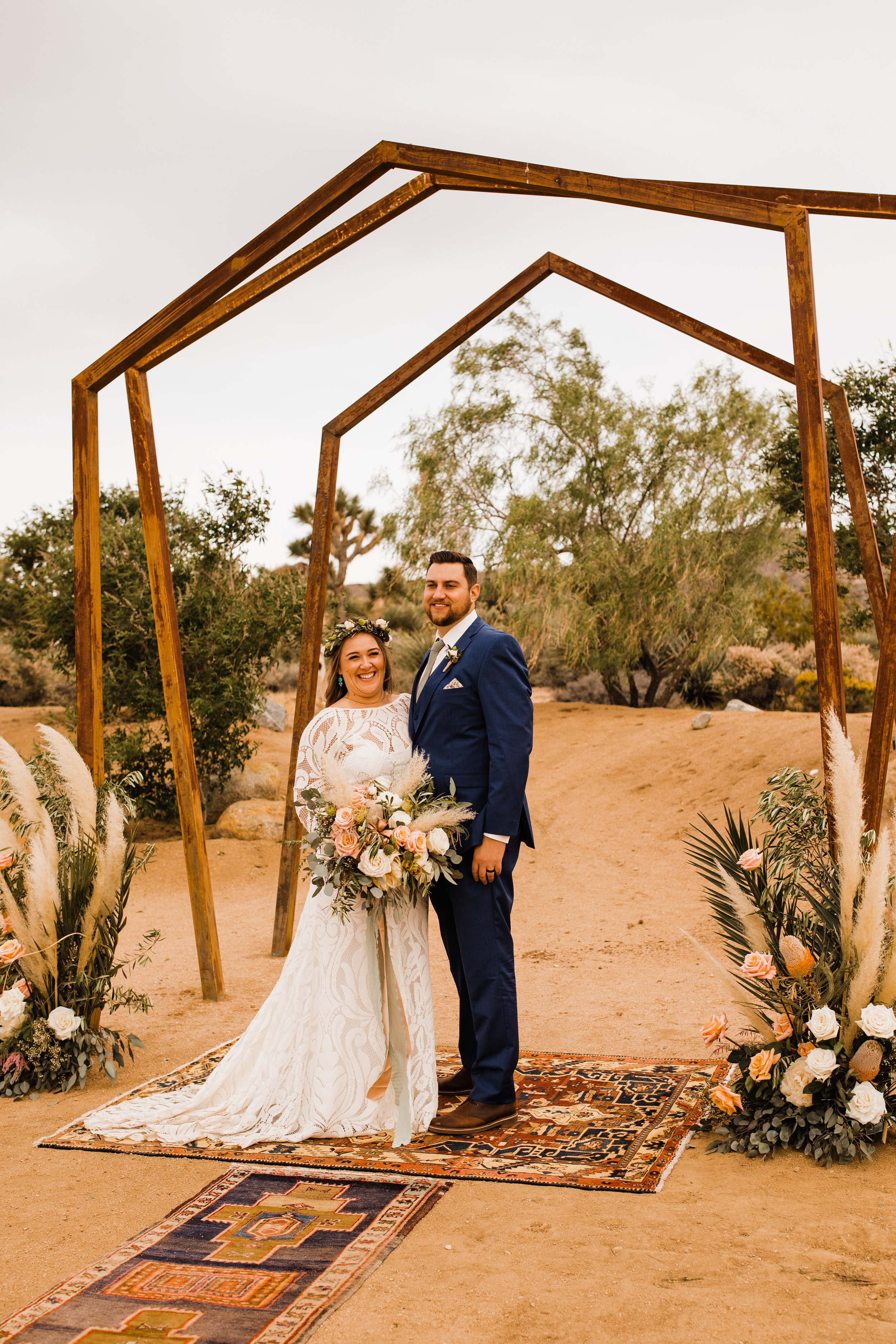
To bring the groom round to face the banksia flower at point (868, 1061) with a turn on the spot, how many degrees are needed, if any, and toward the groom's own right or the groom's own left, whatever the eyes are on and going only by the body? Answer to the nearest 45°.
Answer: approximately 90° to the groom's own left

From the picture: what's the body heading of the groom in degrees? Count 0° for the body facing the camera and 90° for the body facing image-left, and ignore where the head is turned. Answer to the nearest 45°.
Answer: approximately 45°

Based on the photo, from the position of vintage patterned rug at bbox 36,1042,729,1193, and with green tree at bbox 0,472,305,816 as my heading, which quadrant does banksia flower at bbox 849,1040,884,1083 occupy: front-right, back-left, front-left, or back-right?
back-right

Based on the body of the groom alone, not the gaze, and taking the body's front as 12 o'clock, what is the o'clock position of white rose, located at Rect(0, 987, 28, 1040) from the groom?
The white rose is roughly at 2 o'clock from the groom.

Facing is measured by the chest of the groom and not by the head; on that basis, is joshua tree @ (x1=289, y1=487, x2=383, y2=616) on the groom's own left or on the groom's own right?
on the groom's own right

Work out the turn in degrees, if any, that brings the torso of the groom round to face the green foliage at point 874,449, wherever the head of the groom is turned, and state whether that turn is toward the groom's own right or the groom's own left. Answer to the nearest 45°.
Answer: approximately 180°

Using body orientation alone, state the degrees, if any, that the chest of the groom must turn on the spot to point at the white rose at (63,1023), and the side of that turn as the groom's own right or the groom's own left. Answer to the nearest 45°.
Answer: approximately 45° to the groom's own right
